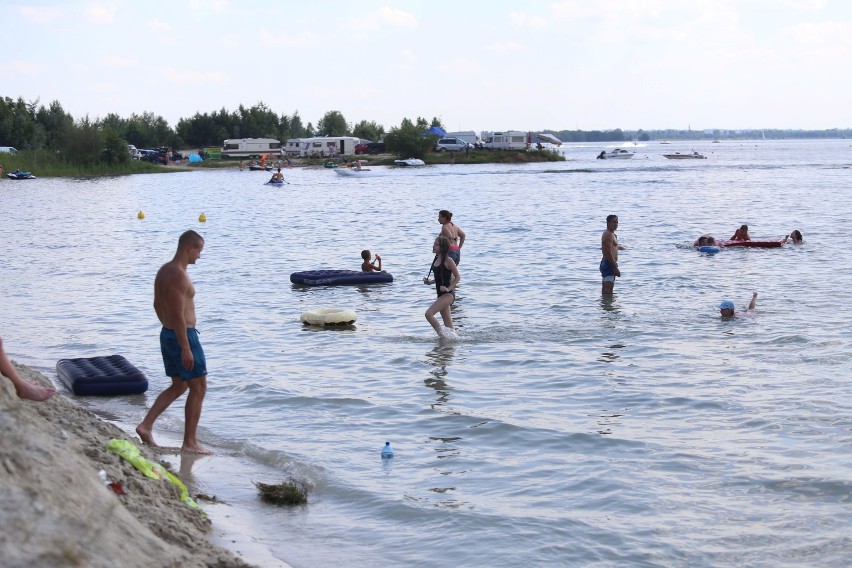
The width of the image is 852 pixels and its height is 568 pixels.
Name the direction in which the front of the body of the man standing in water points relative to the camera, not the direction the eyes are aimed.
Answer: to the viewer's right

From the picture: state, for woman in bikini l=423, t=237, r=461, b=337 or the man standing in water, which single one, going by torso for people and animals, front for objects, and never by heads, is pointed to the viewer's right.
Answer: the man standing in water
